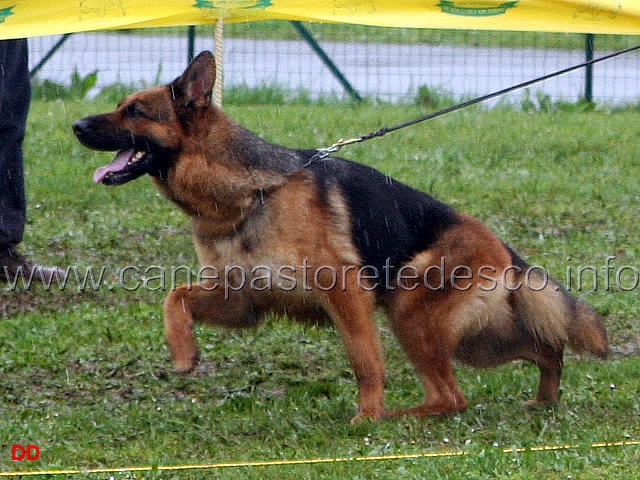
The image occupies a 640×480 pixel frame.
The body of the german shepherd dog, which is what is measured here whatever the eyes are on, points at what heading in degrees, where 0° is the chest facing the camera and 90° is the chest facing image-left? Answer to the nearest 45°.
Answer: approximately 90°

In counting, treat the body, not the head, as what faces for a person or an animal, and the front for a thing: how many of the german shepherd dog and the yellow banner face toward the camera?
1

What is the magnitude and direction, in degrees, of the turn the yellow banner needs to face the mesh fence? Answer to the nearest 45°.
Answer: approximately 180°

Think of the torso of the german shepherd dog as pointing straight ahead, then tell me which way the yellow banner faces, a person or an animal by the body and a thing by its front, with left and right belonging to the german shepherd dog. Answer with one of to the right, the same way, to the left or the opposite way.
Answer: to the left

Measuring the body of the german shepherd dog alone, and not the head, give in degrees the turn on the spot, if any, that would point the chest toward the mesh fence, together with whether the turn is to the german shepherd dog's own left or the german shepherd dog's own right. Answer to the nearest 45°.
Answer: approximately 90° to the german shepherd dog's own right

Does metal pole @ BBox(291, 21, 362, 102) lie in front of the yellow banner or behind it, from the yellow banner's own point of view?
behind

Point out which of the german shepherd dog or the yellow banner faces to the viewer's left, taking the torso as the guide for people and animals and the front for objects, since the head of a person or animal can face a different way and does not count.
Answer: the german shepherd dog

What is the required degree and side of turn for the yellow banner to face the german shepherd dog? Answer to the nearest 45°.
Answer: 0° — it already faces it

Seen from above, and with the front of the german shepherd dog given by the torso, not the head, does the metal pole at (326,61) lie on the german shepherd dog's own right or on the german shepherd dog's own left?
on the german shepherd dog's own right

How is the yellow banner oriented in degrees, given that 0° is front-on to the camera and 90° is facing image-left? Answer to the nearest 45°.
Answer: approximately 0°
